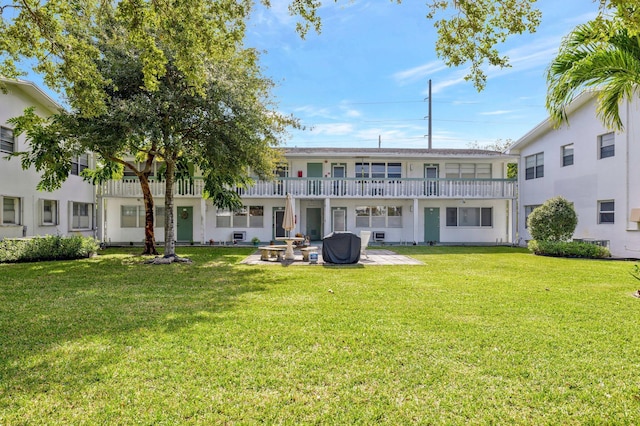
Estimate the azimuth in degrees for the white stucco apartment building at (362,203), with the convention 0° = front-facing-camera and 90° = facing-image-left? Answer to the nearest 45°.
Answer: approximately 0°

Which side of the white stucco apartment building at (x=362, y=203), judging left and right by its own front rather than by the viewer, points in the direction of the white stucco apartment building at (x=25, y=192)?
right

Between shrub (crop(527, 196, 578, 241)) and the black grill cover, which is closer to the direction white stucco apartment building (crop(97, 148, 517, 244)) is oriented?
the black grill cover

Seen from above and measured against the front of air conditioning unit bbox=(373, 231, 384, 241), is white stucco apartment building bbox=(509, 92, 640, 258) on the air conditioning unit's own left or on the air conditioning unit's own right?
on the air conditioning unit's own left

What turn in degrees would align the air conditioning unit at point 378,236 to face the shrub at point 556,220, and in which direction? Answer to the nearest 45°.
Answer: approximately 45° to its left

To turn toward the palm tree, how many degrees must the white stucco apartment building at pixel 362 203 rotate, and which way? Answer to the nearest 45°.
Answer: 0° — it already faces it

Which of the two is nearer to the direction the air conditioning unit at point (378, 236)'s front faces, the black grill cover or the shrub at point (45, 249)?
the black grill cover

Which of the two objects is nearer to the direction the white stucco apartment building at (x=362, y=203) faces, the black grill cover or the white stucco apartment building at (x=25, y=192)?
the black grill cover
